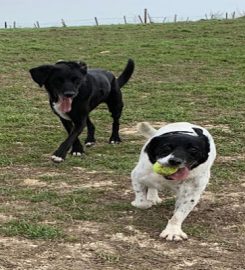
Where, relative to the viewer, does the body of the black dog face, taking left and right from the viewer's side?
facing the viewer and to the left of the viewer

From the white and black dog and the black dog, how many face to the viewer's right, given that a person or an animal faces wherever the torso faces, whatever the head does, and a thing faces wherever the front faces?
0

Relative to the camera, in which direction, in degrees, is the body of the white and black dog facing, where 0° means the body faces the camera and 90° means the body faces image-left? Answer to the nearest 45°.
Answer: approximately 0°

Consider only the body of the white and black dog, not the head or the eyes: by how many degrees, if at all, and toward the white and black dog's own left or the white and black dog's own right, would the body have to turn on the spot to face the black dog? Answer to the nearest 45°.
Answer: approximately 135° to the white and black dog's own right

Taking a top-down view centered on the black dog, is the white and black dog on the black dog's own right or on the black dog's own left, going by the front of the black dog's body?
on the black dog's own left
